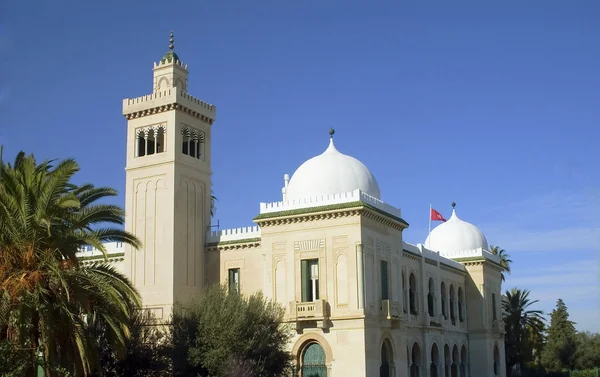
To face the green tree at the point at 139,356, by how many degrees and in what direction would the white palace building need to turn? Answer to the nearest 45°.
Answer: approximately 90° to its right

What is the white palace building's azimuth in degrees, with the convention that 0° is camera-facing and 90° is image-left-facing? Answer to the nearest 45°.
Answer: approximately 315°

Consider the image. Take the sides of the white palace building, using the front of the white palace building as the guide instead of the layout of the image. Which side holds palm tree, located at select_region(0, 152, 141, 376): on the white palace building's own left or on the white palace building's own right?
on the white palace building's own right

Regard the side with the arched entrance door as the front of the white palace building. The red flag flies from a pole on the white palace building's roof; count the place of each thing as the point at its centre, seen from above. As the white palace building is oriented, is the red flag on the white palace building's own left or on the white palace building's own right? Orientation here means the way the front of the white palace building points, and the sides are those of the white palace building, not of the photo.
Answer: on the white palace building's own left
